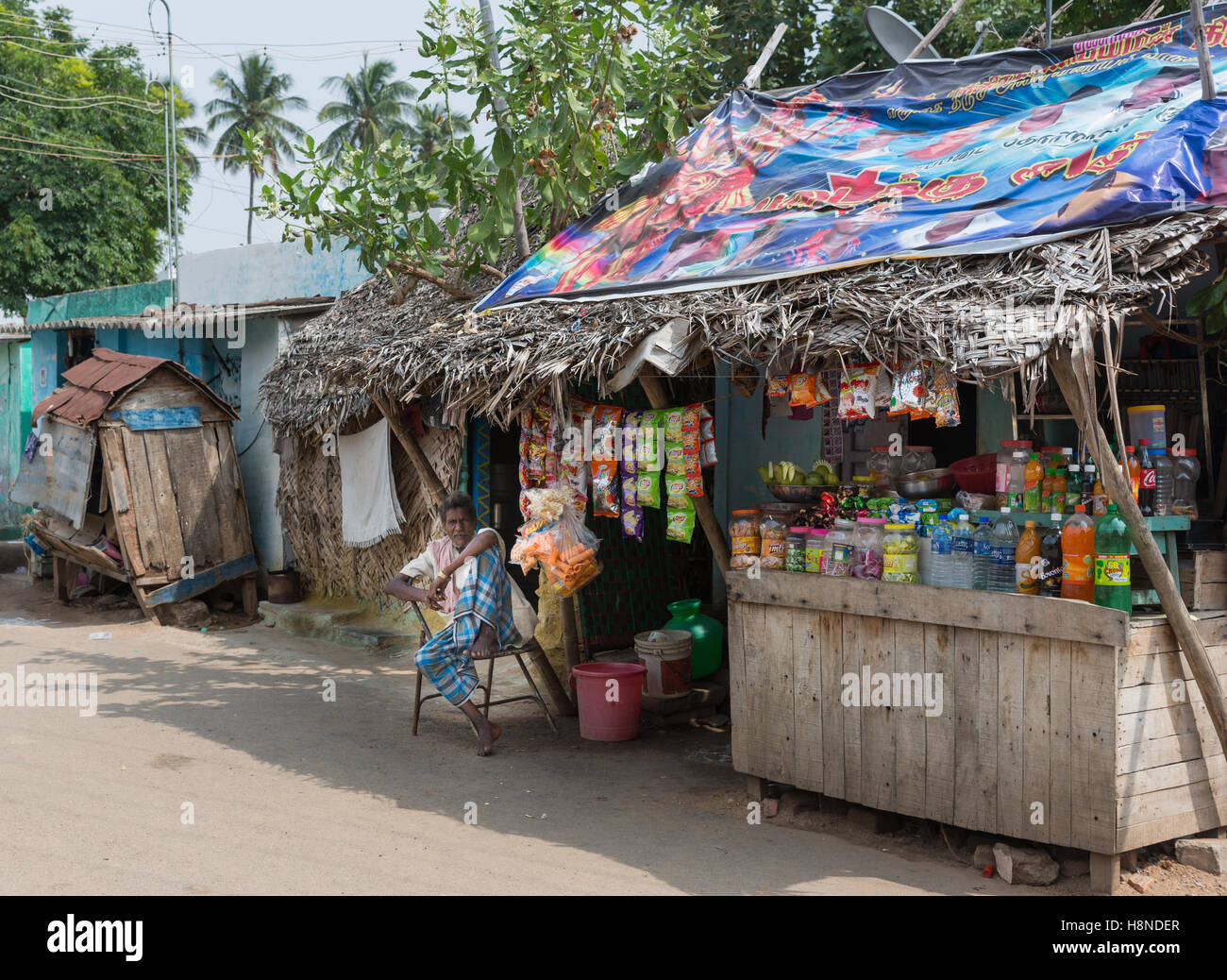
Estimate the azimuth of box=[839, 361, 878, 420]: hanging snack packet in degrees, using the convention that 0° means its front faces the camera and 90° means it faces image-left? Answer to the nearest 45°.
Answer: approximately 0°

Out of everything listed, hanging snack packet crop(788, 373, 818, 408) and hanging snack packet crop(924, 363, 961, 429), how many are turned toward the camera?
2

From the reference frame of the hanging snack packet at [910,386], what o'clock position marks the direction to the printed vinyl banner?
The printed vinyl banner is roughly at 6 o'clock from the hanging snack packet.
